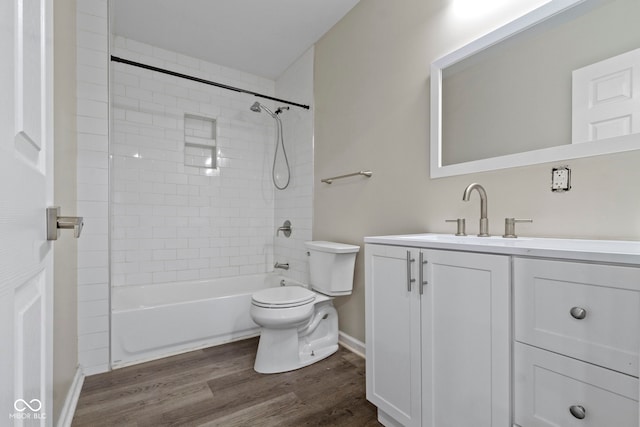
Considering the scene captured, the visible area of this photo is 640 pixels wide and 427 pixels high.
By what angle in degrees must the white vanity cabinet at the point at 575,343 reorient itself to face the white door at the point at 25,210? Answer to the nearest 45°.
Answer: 0° — it already faces it

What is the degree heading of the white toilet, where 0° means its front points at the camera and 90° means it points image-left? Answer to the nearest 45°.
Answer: approximately 45°

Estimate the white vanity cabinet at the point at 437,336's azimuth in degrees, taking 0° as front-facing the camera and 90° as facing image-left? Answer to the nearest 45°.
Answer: approximately 45°
